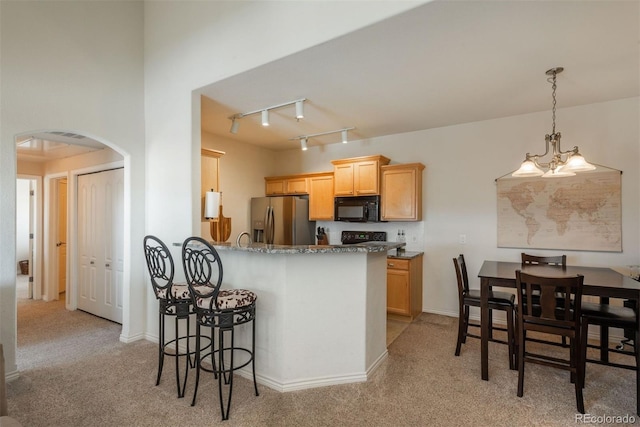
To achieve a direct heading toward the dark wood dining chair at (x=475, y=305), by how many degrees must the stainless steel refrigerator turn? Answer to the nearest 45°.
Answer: approximately 90° to its left

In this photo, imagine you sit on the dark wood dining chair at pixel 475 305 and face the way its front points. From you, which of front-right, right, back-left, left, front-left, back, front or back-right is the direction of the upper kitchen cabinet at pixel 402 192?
back-left

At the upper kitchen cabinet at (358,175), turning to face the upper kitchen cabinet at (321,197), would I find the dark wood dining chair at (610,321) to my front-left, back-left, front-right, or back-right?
back-left

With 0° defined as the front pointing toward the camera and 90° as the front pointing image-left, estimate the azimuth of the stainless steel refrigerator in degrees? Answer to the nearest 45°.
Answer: approximately 45°

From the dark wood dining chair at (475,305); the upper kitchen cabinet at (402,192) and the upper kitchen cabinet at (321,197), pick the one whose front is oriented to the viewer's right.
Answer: the dark wood dining chair

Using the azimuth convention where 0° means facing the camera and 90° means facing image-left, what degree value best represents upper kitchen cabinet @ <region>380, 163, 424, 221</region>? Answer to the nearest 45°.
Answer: approximately 45°

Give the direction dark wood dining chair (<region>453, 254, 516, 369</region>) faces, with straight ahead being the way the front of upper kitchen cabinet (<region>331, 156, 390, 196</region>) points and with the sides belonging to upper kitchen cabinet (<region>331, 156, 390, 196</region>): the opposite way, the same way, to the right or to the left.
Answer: to the left

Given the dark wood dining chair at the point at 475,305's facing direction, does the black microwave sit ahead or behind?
behind

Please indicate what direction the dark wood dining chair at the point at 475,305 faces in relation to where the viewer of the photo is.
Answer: facing to the right of the viewer

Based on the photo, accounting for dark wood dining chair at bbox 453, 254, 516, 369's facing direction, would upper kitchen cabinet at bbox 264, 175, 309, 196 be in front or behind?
behind
